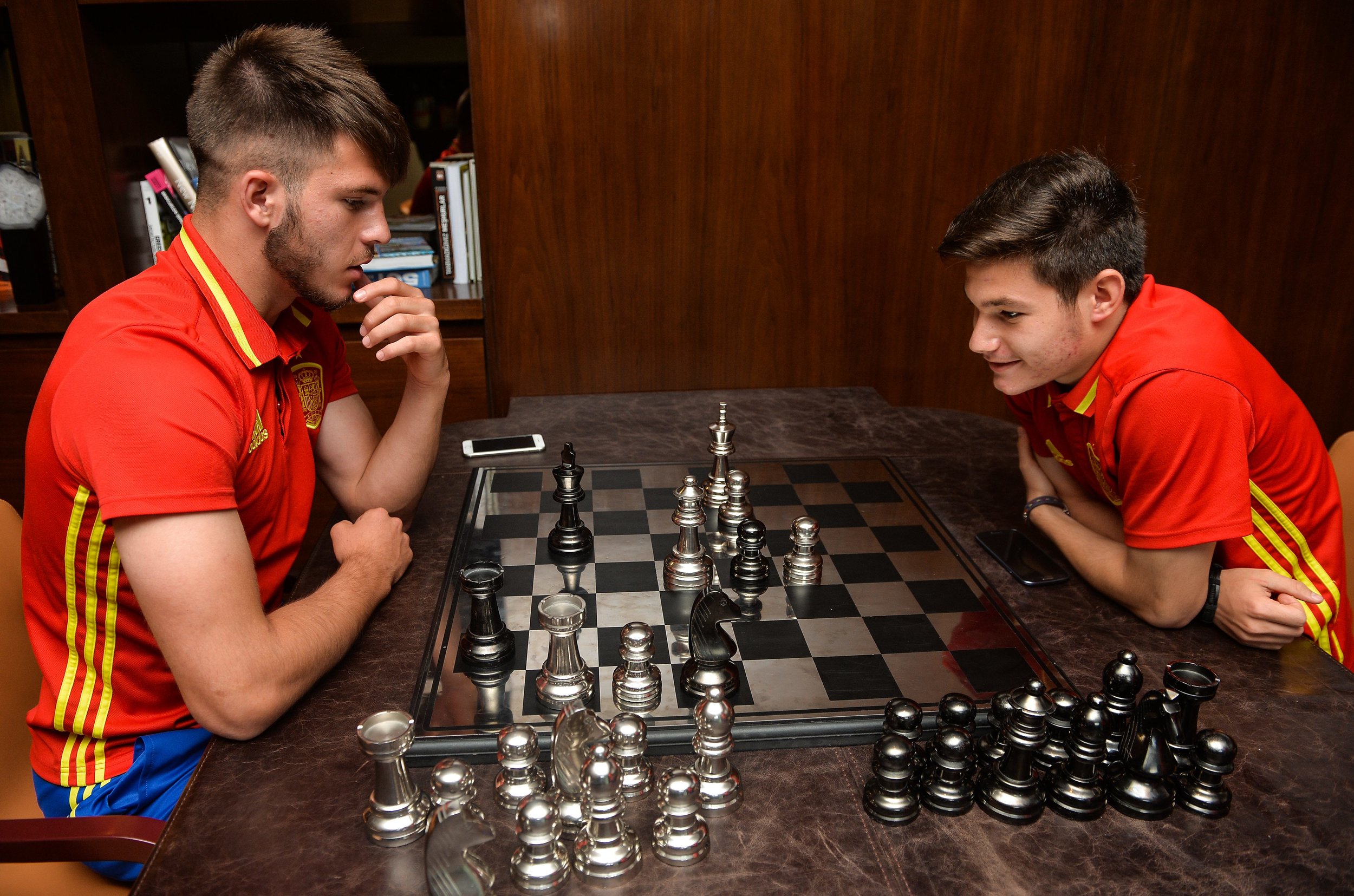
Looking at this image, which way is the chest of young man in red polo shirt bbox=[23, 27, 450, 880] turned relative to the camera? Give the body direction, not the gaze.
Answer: to the viewer's right

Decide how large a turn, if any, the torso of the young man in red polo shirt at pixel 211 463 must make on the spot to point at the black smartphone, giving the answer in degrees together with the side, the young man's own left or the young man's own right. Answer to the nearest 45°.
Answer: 0° — they already face it

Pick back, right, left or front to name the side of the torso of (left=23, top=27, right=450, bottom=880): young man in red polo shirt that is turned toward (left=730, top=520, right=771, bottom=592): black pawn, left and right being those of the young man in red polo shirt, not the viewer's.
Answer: front

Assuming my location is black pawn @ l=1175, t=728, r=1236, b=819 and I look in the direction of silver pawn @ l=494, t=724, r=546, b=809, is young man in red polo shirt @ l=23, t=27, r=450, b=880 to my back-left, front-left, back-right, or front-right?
front-right

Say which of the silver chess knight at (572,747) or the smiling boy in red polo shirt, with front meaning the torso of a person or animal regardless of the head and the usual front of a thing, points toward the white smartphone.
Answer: the smiling boy in red polo shirt

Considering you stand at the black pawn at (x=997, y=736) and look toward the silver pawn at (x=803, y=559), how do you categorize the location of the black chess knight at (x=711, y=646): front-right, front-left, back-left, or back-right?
front-left

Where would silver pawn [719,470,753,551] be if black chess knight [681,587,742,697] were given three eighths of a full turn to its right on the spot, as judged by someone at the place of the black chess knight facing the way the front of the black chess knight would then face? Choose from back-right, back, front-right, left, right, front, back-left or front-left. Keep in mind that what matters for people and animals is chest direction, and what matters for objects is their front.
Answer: back-right

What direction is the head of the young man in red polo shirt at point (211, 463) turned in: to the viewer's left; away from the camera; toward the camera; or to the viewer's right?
to the viewer's right

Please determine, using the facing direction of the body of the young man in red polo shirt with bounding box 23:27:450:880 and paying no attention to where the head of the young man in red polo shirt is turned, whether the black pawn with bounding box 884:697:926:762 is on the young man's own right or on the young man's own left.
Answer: on the young man's own right

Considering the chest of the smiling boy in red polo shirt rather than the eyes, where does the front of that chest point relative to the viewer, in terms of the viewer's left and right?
facing to the left of the viewer
